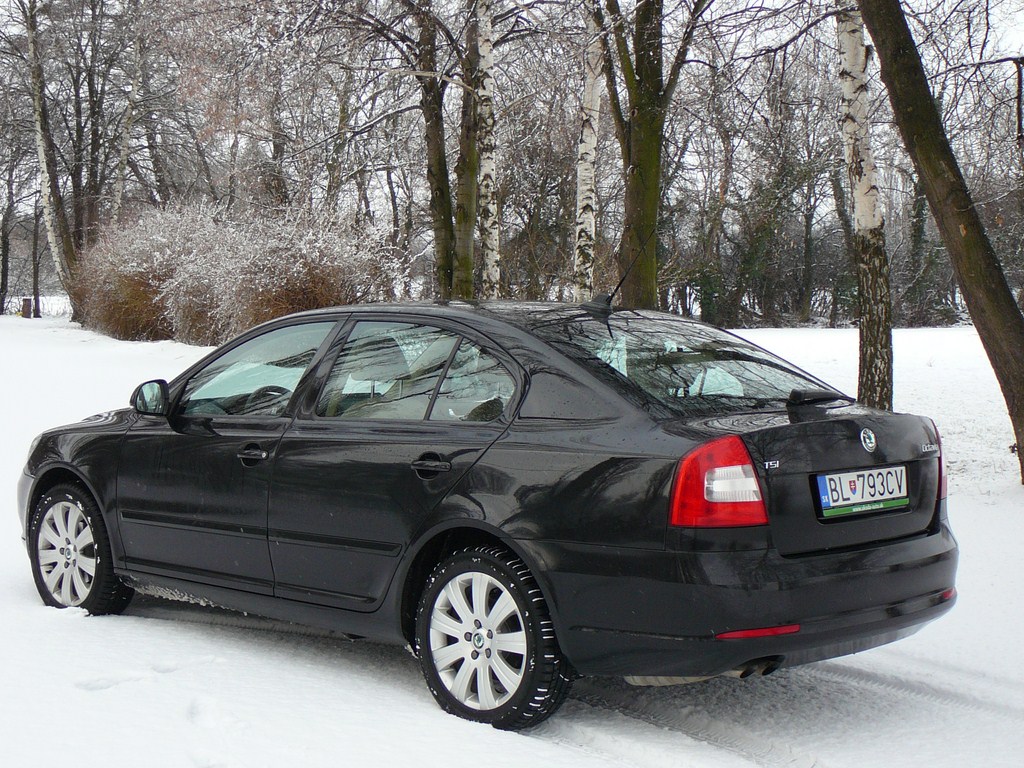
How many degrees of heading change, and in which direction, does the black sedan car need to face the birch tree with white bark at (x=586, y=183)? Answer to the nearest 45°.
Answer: approximately 45° to its right

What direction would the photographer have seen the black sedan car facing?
facing away from the viewer and to the left of the viewer

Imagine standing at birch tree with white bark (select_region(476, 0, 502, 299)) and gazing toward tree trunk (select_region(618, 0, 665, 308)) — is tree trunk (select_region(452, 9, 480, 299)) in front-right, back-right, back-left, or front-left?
back-left

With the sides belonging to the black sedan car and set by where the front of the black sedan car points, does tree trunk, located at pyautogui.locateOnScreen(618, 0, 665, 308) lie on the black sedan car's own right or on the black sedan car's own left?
on the black sedan car's own right

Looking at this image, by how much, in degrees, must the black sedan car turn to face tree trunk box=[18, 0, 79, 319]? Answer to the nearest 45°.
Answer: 0° — it already faces it

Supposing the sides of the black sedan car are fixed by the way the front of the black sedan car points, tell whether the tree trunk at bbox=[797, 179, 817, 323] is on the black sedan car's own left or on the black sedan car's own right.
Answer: on the black sedan car's own right

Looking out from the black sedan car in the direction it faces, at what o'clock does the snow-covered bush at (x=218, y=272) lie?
The snow-covered bush is roughly at 1 o'clock from the black sedan car.
